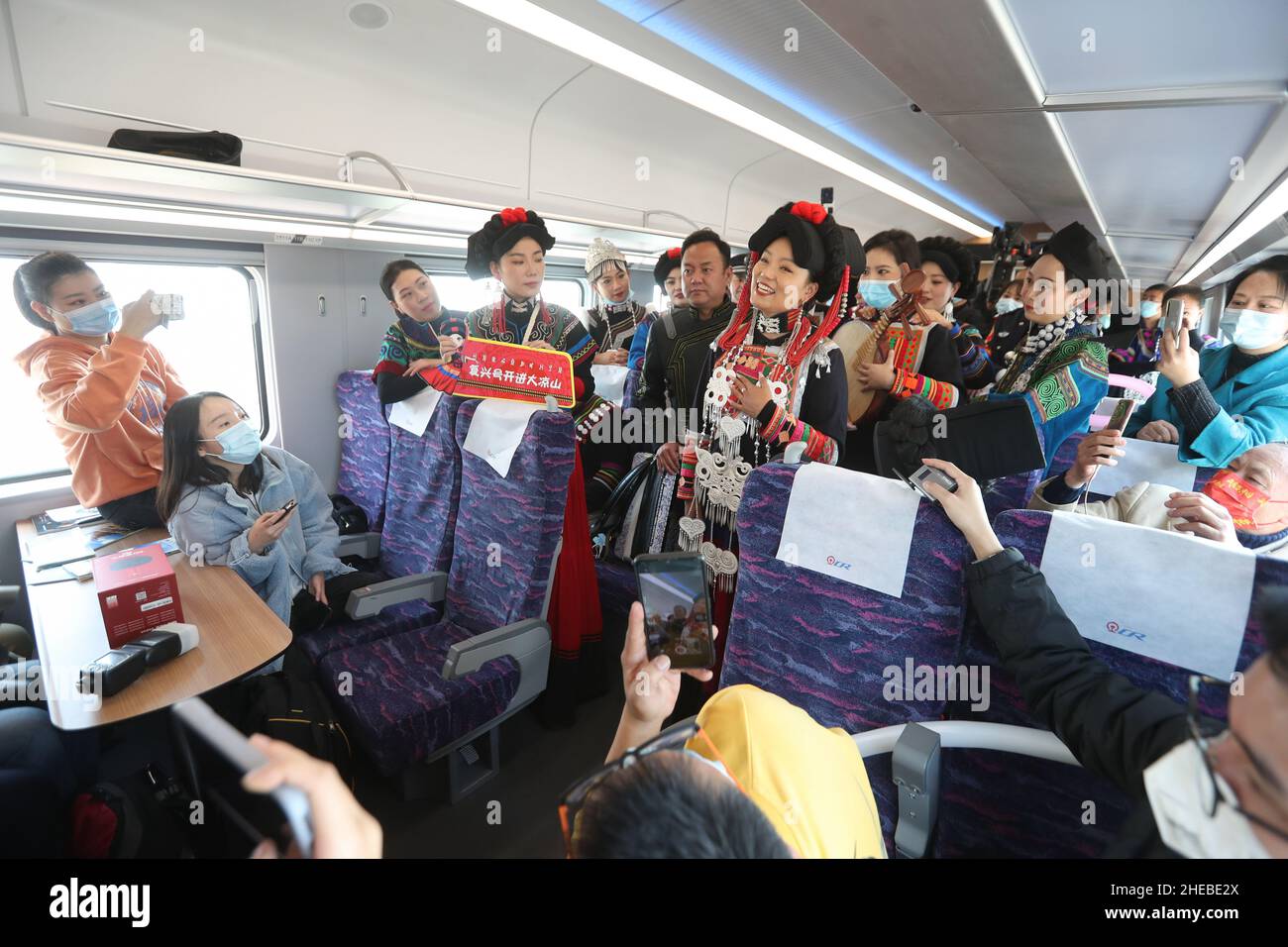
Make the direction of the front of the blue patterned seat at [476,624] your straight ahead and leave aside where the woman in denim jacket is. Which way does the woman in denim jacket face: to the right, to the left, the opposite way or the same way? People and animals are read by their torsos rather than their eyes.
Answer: to the left

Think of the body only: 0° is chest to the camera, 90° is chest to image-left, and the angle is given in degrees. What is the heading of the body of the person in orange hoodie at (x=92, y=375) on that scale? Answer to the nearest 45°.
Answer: approximately 315°

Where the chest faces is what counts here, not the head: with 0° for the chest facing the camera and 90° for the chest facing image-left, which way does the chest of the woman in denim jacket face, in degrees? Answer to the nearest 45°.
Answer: approximately 315°

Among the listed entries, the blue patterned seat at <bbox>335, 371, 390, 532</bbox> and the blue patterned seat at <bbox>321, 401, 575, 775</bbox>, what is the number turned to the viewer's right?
0

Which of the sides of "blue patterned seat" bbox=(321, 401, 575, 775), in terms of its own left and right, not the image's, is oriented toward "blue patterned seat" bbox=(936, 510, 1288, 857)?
left

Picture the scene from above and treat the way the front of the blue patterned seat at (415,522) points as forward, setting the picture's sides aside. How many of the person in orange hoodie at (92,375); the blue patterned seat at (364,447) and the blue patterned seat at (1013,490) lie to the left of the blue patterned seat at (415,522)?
1

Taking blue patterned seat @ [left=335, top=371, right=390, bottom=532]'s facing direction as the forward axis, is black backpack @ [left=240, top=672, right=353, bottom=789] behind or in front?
in front

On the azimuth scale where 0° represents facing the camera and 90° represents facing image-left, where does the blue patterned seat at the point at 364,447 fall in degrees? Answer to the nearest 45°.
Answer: approximately 45°
